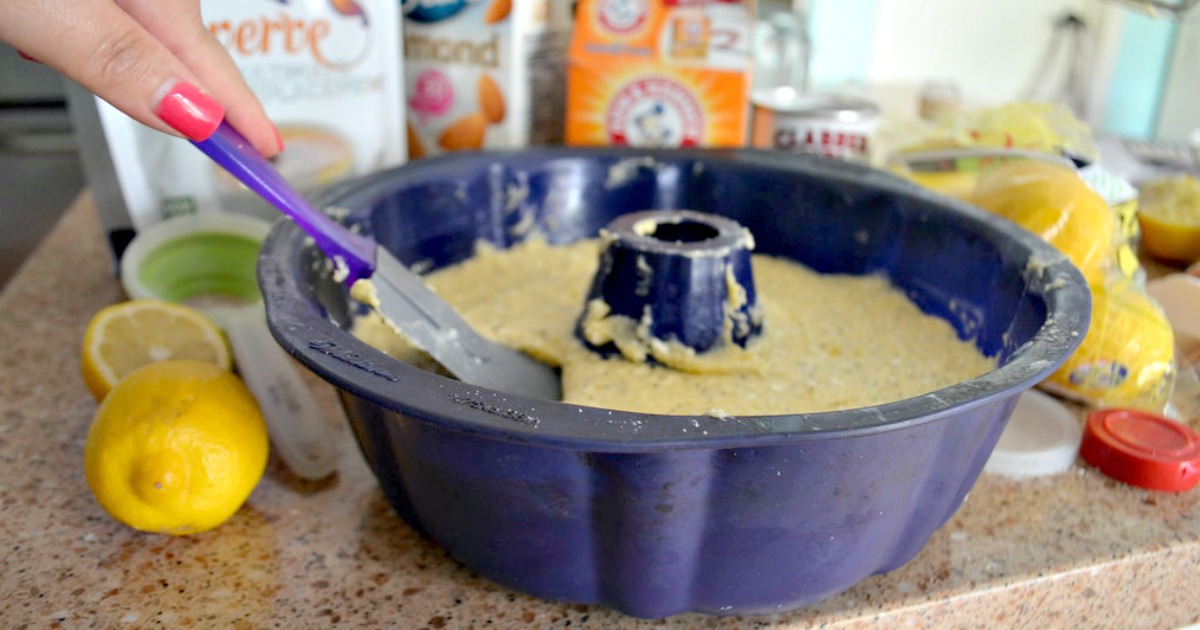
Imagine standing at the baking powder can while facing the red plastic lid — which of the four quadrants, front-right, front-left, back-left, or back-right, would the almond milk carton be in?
back-right

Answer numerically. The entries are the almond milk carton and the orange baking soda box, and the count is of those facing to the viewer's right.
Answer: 0

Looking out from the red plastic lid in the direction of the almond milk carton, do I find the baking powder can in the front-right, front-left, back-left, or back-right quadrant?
front-right

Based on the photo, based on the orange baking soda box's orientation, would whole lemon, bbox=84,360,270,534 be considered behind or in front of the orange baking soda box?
in front

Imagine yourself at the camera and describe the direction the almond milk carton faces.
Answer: facing the viewer and to the left of the viewer

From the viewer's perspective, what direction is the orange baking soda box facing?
toward the camera

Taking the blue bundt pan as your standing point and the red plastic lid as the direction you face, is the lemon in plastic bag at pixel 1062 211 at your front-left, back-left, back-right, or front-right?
front-left

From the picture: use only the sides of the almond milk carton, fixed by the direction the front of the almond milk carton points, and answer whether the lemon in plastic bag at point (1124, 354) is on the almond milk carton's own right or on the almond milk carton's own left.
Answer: on the almond milk carton's own left
